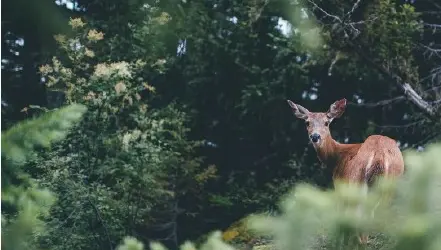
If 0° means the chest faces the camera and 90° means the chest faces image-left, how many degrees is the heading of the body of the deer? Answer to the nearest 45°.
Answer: approximately 135°
